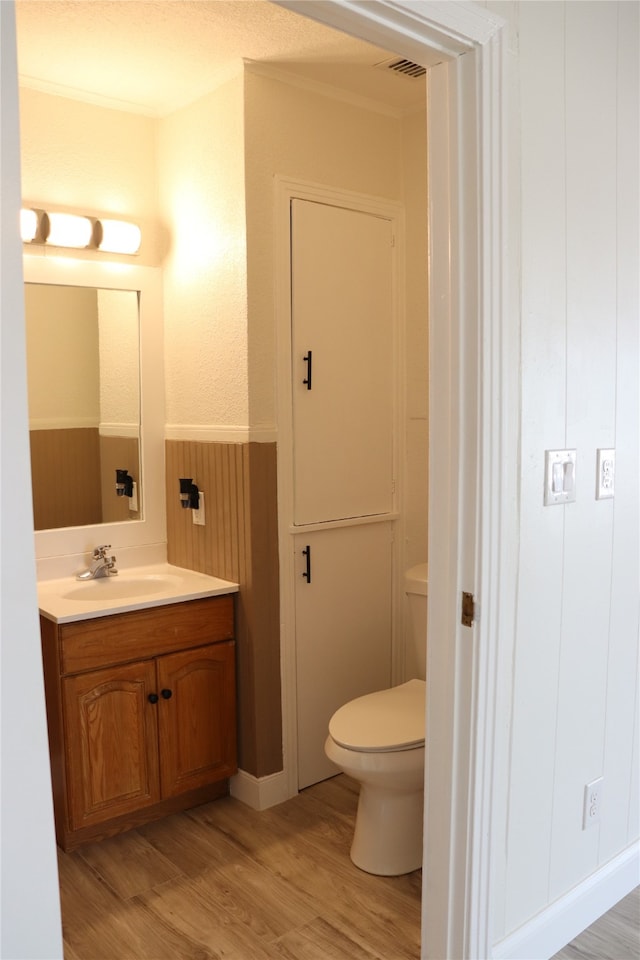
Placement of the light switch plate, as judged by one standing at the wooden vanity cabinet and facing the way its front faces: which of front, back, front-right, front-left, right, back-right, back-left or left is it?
front

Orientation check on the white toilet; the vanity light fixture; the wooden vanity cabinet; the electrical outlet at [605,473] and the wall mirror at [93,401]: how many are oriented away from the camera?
0

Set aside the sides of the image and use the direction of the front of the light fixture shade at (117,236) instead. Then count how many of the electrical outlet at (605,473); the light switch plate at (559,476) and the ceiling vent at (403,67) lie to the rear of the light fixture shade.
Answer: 0

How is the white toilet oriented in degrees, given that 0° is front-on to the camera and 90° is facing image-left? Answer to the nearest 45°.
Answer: approximately 45°

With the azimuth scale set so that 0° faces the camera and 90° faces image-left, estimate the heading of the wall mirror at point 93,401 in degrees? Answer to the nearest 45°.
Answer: approximately 315°

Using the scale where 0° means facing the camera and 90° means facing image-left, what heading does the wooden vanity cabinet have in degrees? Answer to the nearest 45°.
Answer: approximately 315°

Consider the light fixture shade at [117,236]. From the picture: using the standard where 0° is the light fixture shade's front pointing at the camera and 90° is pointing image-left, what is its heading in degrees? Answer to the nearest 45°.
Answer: approximately 315°

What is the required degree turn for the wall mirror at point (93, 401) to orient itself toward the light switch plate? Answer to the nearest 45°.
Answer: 0° — it already faces it

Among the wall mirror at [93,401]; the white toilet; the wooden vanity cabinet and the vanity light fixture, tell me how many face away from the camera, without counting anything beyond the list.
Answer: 0

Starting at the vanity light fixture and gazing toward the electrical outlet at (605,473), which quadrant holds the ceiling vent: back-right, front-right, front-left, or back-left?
front-left

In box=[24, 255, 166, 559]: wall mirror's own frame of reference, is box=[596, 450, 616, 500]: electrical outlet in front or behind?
in front

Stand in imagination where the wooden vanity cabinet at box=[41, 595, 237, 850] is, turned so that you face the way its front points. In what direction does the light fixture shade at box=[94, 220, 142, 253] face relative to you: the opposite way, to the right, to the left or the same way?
the same way

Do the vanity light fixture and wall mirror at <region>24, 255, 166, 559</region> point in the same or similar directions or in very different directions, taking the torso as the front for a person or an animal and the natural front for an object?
same or similar directions
